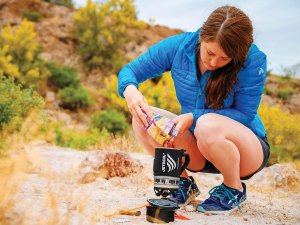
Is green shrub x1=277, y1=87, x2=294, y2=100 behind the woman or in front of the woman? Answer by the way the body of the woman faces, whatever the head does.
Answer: behind

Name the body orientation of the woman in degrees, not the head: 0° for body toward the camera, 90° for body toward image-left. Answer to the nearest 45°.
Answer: approximately 45°

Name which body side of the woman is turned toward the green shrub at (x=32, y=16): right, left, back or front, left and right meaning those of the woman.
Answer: right

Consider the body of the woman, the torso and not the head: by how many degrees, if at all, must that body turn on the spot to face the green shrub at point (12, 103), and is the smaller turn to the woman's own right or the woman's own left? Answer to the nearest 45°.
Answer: approximately 90° to the woman's own right

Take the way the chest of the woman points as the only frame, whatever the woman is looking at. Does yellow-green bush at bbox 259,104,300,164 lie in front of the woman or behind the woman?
behind

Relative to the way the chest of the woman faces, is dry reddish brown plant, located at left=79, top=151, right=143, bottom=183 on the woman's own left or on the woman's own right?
on the woman's own right
